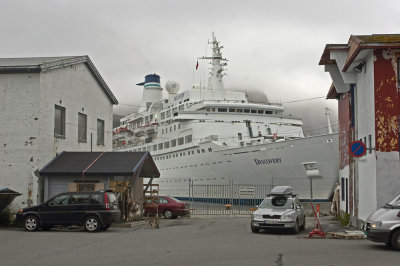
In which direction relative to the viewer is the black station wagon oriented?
to the viewer's left

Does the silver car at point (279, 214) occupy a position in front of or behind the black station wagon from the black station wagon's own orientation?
behind

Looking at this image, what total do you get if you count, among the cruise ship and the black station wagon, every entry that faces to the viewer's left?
1

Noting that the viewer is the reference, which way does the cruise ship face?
facing the viewer and to the right of the viewer

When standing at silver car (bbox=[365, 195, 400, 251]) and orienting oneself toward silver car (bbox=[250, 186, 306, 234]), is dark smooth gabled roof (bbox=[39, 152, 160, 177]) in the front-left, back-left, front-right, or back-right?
front-left

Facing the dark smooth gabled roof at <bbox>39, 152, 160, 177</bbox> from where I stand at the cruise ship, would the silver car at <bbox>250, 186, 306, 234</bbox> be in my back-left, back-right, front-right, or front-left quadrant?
front-left

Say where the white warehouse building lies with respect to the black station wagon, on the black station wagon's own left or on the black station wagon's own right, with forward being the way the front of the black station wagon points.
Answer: on the black station wagon's own right

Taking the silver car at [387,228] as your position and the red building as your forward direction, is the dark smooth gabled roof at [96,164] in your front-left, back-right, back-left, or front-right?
front-left

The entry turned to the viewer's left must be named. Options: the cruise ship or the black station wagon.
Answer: the black station wagon
